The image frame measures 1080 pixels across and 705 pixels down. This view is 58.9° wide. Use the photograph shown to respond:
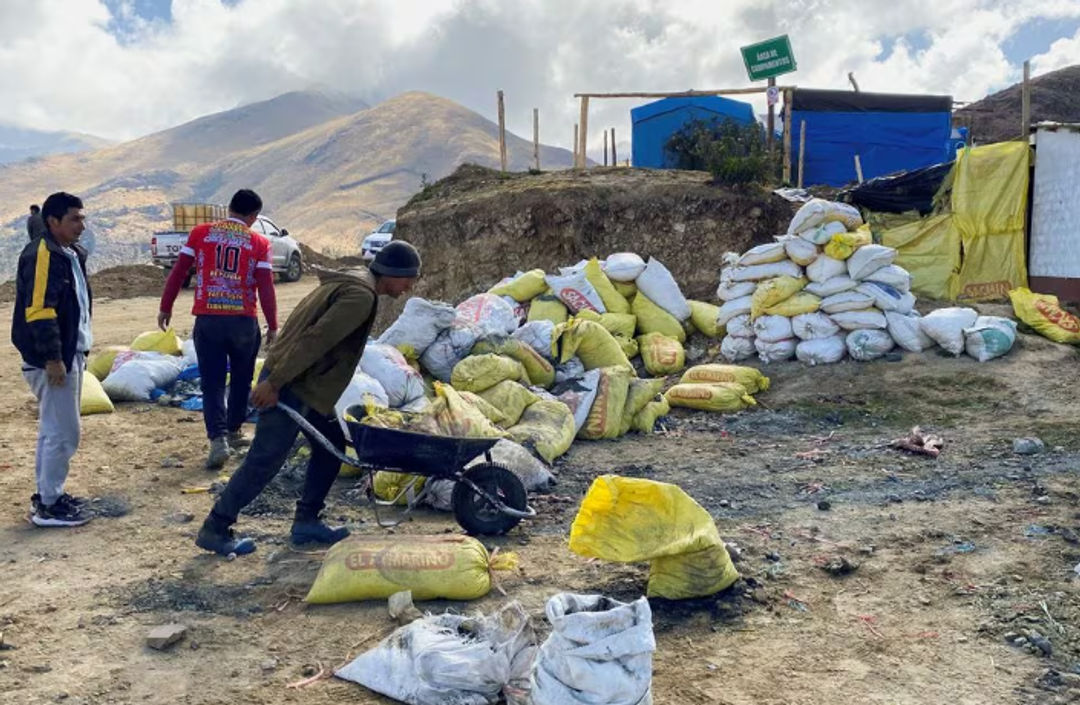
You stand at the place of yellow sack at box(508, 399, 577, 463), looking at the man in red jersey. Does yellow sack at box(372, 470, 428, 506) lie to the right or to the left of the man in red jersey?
left

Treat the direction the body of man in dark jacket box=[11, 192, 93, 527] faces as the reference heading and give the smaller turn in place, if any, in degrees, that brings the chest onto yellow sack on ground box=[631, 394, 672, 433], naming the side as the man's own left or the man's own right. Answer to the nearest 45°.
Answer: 0° — they already face it

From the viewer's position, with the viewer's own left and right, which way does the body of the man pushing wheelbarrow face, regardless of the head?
facing to the right of the viewer

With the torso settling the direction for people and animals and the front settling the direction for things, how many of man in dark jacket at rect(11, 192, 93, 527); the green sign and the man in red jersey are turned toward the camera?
1

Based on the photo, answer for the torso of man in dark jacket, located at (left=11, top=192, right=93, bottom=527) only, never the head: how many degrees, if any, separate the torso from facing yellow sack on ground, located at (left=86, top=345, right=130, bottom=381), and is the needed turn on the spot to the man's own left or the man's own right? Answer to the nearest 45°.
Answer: approximately 90° to the man's own left

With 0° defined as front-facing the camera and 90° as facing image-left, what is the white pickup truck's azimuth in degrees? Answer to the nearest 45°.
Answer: approximately 225°

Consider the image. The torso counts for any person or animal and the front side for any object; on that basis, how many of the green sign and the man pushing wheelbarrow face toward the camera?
1

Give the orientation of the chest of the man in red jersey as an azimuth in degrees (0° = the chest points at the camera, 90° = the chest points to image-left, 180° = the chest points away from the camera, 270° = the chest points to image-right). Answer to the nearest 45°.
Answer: approximately 180°

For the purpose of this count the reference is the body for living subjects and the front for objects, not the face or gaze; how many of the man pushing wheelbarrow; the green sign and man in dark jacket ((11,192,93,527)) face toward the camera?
1

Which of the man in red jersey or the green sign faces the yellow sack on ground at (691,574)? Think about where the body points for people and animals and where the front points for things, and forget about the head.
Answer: the green sign

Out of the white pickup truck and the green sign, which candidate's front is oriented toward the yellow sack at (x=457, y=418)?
the green sign

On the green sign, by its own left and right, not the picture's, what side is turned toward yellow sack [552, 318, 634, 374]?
front

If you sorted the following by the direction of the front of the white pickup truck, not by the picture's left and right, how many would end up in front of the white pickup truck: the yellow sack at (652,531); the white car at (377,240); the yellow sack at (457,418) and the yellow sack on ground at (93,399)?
1

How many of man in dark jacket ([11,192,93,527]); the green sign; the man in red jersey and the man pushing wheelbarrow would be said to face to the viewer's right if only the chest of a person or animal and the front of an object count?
2

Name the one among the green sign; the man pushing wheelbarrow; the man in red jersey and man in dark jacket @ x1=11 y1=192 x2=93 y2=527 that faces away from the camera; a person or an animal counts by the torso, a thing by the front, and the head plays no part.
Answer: the man in red jersey
